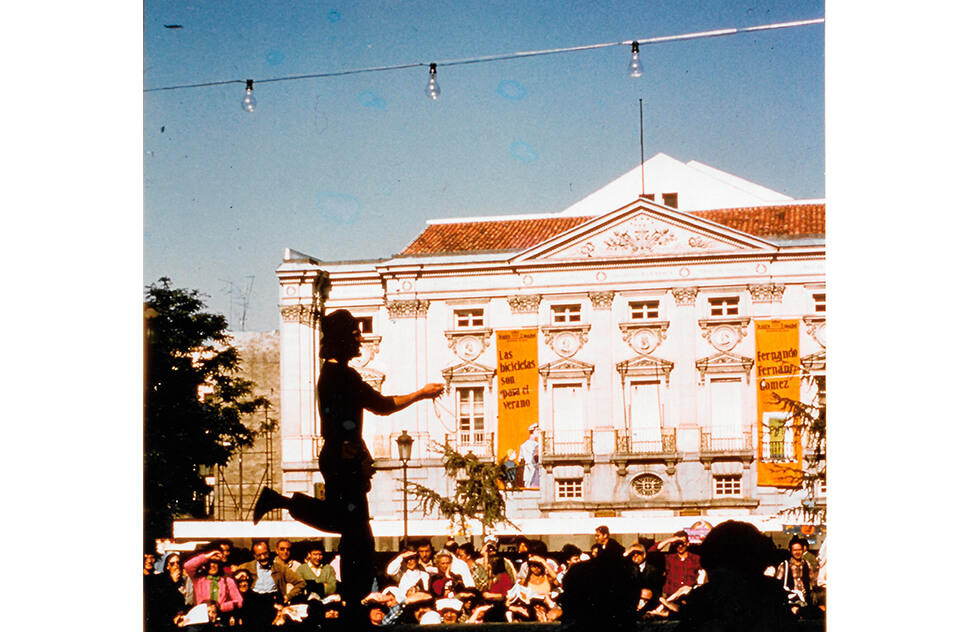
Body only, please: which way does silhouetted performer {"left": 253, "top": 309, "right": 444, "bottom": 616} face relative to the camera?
to the viewer's right

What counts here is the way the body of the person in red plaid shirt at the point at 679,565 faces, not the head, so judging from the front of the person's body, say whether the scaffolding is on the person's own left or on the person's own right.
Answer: on the person's own right

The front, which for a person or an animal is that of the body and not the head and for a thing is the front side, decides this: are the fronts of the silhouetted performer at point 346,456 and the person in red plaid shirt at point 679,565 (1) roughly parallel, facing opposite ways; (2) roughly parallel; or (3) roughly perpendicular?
roughly perpendicular

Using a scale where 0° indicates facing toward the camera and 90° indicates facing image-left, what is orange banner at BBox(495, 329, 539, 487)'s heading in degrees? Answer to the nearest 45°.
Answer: approximately 0°

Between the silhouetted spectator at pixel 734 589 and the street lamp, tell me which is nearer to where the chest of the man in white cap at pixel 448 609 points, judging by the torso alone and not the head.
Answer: the silhouetted spectator

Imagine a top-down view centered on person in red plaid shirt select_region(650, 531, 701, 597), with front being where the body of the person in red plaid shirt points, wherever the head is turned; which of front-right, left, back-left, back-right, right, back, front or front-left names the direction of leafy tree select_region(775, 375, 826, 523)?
back-left

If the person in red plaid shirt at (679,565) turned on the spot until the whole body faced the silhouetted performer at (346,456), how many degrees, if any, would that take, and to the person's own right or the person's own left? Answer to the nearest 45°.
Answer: approximately 45° to the person's own right

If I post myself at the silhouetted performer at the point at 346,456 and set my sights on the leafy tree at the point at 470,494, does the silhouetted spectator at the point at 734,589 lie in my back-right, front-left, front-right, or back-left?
back-right

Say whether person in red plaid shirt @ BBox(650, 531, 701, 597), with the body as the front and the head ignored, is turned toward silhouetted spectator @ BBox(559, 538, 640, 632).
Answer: yes
